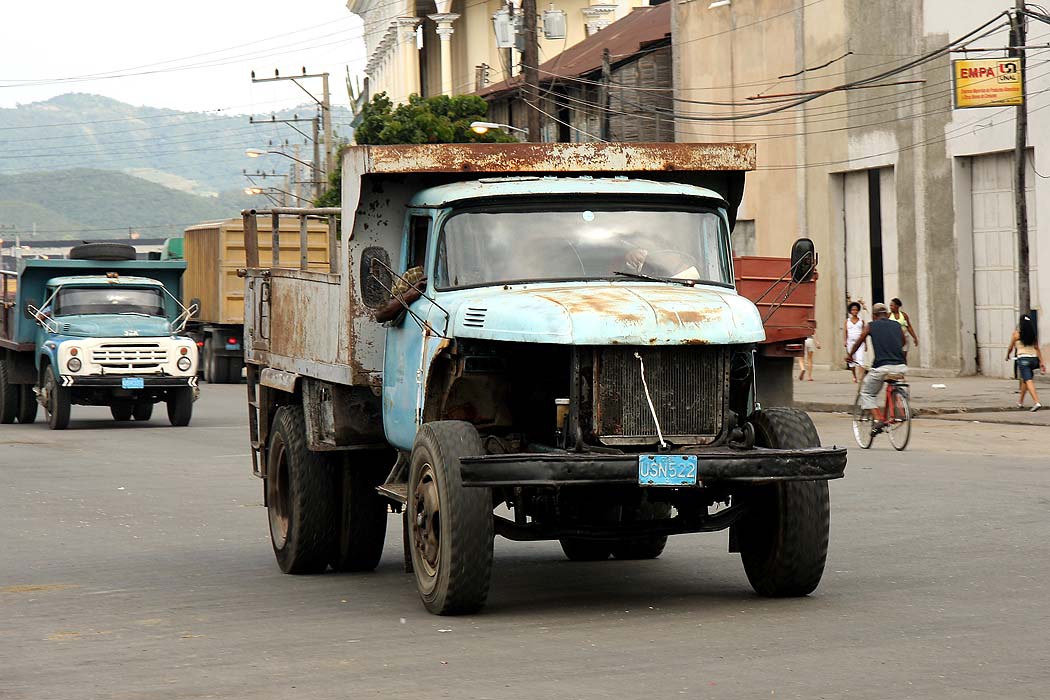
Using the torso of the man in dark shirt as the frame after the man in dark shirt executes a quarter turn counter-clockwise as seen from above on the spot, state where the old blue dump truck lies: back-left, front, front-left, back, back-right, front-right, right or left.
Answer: front-left

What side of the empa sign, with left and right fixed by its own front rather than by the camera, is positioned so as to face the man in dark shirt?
front

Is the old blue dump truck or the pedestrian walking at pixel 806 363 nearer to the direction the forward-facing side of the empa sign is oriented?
the old blue dump truck

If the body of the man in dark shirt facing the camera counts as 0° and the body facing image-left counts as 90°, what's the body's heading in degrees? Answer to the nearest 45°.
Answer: approximately 135°

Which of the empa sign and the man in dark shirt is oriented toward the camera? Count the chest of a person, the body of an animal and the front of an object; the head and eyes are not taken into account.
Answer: the empa sign

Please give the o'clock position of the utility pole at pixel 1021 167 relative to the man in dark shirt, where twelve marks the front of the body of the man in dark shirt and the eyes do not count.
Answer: The utility pole is roughly at 2 o'clock from the man in dark shirt.

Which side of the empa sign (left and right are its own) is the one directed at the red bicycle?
front

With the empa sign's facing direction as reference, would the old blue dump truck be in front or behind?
in front

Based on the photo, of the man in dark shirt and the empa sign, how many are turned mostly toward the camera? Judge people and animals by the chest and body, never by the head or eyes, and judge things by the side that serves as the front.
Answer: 1

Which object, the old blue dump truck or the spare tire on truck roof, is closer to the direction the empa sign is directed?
the old blue dump truck

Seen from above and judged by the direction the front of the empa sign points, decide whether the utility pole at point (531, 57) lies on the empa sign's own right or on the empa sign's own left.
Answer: on the empa sign's own right

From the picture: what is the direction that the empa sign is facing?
toward the camera

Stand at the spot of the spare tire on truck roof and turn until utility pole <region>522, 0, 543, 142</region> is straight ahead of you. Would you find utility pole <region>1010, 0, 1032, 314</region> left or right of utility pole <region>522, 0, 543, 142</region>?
right

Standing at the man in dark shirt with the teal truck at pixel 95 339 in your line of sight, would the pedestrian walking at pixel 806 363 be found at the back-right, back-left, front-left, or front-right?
front-right
